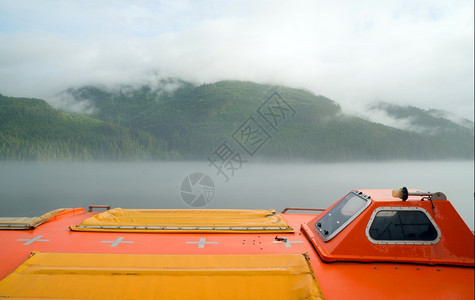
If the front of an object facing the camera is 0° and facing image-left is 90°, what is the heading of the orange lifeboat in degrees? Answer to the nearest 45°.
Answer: approximately 90°
